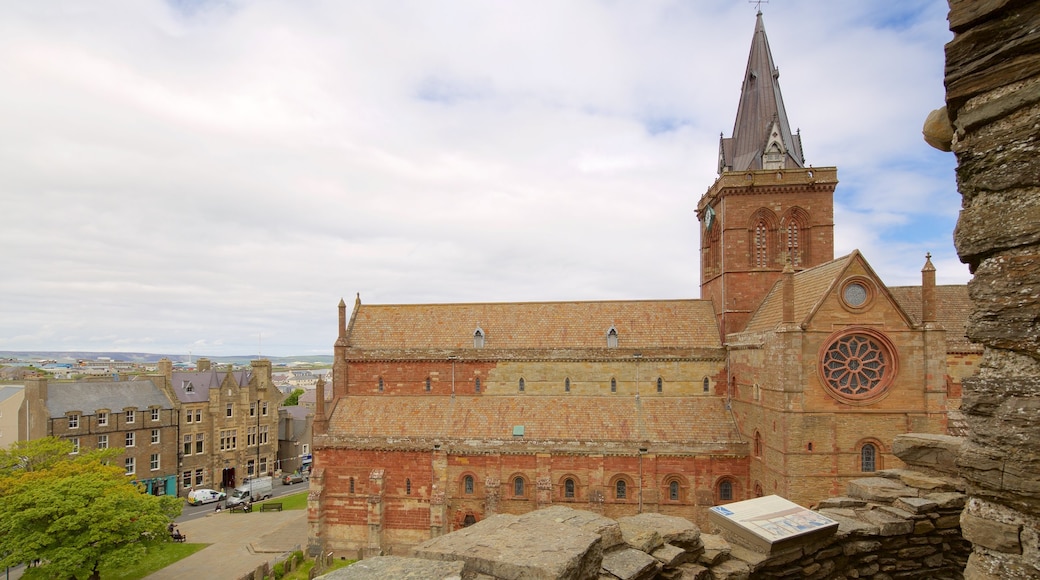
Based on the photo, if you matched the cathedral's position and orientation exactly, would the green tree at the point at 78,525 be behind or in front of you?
in front

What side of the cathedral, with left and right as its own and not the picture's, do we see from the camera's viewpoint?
left
